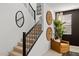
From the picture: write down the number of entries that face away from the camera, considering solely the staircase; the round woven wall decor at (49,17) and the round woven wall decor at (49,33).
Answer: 0

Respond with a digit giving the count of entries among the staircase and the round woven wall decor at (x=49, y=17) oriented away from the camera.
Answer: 0

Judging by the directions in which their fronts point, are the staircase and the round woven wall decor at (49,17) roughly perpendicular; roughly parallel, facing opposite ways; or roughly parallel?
roughly perpendicular

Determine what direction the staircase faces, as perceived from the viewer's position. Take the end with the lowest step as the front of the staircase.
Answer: facing the viewer and to the left of the viewer
